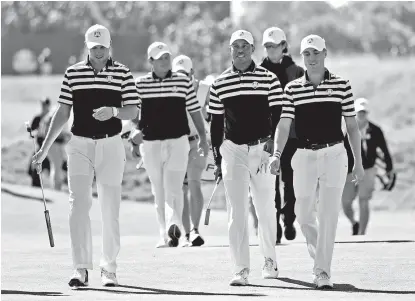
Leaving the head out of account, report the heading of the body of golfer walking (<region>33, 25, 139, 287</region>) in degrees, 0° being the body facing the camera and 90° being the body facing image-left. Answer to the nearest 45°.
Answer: approximately 0°

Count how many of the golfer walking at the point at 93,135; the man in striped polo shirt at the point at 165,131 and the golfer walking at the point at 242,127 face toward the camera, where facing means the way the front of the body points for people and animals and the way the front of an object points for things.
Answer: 3

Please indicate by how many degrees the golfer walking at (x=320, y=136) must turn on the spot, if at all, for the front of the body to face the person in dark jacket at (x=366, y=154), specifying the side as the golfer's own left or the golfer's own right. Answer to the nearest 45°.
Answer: approximately 180°

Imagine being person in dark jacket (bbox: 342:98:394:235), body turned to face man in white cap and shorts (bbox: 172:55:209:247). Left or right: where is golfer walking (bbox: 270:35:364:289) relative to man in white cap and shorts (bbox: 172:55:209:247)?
left

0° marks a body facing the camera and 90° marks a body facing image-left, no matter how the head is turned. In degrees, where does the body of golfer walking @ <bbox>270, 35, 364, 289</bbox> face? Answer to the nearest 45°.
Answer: approximately 0°

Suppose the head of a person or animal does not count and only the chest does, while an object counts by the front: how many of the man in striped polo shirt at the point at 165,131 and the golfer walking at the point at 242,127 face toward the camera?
2
